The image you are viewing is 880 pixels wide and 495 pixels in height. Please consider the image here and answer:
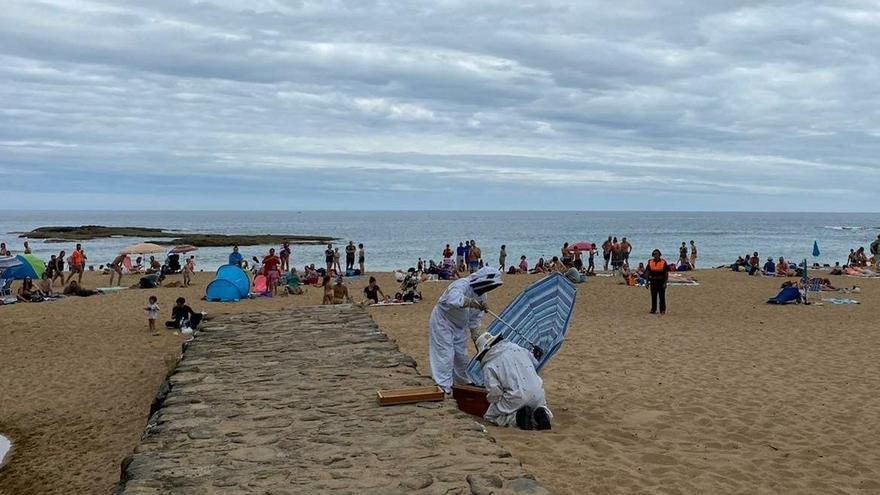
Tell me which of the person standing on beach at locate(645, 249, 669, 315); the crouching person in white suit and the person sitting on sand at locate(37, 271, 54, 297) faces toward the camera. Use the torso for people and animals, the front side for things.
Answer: the person standing on beach

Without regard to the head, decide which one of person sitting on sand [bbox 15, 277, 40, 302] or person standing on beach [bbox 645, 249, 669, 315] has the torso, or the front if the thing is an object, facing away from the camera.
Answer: the person sitting on sand

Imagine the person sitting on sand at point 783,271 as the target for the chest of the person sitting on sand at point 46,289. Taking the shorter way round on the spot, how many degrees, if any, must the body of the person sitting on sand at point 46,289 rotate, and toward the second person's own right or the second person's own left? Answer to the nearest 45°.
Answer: approximately 90° to the second person's own left

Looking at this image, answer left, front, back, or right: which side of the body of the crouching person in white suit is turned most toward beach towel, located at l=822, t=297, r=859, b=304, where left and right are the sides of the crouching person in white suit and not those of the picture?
right

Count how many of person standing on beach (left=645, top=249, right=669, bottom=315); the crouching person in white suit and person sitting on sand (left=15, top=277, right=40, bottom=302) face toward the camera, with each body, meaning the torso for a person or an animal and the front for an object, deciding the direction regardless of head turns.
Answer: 1

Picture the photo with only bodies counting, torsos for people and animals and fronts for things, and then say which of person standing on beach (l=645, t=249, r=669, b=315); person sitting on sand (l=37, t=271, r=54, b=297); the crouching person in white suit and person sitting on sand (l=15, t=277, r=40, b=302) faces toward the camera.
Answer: the person standing on beach

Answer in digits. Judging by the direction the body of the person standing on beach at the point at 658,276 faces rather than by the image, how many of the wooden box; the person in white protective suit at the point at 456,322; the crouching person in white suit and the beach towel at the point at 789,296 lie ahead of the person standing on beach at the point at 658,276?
3

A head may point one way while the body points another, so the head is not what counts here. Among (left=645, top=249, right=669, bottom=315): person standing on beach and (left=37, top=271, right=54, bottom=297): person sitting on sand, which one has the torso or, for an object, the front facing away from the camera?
the person sitting on sand

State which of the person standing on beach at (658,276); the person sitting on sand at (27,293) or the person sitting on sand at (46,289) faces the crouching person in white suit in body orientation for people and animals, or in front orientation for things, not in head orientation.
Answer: the person standing on beach

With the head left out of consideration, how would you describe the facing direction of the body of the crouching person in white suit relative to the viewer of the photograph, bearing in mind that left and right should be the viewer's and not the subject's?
facing away from the viewer and to the left of the viewer

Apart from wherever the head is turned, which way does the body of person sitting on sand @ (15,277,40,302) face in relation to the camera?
away from the camera

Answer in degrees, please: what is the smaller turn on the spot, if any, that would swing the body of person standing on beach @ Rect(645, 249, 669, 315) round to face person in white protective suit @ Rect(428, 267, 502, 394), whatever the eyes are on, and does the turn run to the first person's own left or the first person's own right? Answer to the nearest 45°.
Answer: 0° — they already face them

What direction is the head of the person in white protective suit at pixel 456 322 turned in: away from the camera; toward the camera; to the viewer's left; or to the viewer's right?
to the viewer's right

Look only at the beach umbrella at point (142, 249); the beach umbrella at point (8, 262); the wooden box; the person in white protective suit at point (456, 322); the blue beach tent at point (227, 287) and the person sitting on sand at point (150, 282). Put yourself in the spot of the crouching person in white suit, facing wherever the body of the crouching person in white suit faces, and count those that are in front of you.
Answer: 6
